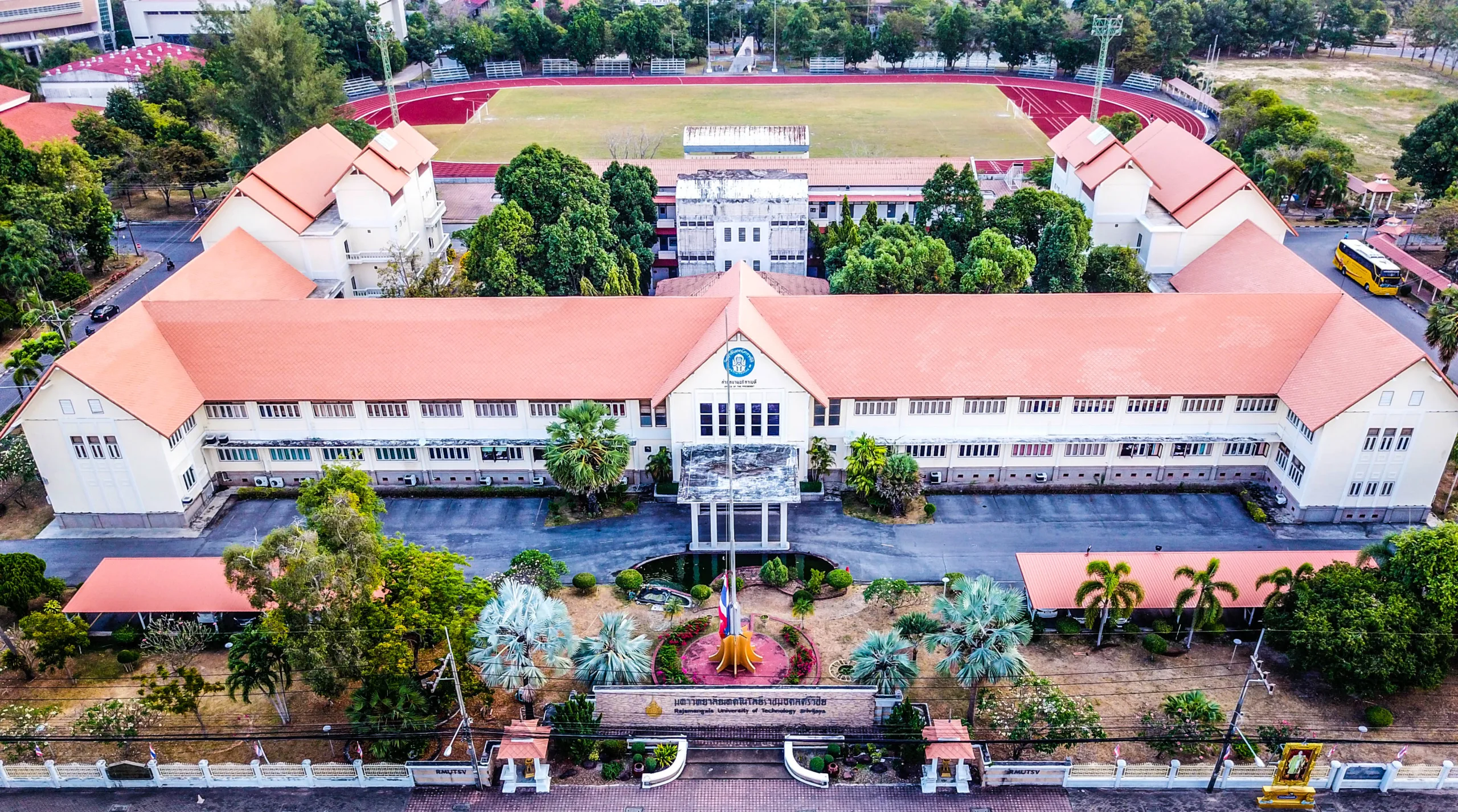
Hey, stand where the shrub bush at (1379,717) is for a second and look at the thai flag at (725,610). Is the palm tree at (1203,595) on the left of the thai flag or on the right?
right

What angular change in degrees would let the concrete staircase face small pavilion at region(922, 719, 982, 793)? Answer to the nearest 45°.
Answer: approximately 90° to its left

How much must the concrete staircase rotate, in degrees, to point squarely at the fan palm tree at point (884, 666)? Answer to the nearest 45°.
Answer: approximately 90° to its left

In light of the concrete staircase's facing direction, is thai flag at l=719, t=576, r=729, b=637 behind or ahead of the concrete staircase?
behind

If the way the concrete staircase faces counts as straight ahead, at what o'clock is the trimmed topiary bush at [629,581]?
The trimmed topiary bush is roughly at 5 o'clock from the concrete staircase.

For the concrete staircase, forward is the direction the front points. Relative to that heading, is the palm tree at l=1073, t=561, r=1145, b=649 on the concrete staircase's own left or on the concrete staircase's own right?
on the concrete staircase's own left

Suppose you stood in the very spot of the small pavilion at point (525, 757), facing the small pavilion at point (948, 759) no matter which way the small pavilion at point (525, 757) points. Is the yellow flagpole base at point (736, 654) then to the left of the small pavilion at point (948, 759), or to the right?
left

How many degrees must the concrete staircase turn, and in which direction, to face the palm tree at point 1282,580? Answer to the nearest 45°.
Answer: approximately 90° to its left

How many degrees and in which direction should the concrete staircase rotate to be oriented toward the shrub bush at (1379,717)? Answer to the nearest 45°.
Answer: approximately 90° to its left

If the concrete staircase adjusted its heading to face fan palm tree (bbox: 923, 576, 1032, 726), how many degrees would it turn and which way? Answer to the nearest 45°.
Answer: approximately 90° to its left

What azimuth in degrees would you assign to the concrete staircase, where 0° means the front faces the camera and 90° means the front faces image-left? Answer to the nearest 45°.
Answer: approximately 0°

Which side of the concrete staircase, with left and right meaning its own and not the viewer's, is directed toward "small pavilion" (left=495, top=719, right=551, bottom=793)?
right
